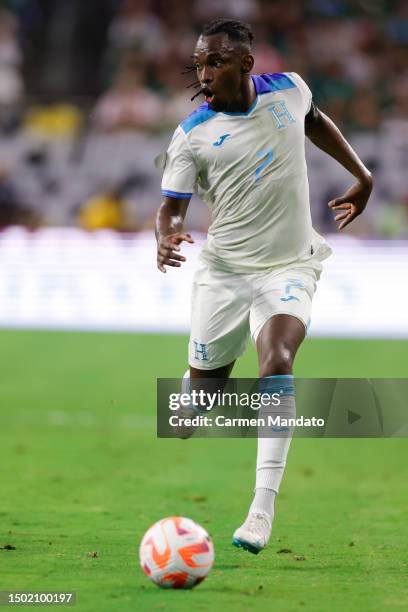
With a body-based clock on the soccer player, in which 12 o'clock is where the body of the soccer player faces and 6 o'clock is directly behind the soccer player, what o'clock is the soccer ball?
The soccer ball is roughly at 12 o'clock from the soccer player.

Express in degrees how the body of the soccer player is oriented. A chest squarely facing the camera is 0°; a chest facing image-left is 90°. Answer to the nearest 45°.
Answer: approximately 0°
